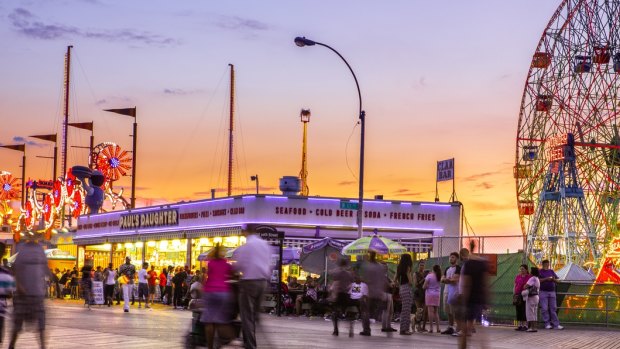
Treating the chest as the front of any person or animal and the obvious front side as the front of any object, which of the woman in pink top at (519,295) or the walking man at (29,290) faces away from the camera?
the walking man

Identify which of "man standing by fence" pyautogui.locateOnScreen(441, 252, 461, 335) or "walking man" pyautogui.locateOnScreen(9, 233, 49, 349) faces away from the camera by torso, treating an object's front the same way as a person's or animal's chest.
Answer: "walking man" pyautogui.locateOnScreen(9, 233, 49, 349)

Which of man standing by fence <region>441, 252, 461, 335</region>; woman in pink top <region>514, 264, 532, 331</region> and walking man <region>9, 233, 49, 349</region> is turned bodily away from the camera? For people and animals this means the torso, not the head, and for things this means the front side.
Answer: walking man <region>9, 233, 49, 349</region>

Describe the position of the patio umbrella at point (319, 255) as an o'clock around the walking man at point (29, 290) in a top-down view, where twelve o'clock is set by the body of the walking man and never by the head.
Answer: The patio umbrella is roughly at 1 o'clock from the walking man.

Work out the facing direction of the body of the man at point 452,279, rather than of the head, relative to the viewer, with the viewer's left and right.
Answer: facing the viewer and to the left of the viewer

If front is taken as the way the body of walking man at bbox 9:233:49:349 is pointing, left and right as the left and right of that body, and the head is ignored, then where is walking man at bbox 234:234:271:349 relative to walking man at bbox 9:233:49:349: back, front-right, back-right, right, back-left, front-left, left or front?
right

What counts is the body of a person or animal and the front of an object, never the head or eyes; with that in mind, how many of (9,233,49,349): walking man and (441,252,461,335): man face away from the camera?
1

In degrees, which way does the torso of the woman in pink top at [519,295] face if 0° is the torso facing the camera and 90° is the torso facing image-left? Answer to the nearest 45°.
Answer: approximately 45°

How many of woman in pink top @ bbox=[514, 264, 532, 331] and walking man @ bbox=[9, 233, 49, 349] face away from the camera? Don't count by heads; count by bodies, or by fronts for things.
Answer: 1

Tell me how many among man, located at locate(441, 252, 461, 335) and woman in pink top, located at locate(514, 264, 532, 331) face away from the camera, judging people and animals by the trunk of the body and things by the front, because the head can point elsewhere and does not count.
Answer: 0

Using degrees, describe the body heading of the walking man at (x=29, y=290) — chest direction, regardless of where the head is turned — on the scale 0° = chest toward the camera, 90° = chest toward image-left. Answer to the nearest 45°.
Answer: approximately 180°

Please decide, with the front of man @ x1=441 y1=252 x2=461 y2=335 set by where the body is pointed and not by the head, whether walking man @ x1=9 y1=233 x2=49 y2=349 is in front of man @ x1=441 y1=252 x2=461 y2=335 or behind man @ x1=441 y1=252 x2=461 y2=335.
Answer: in front
